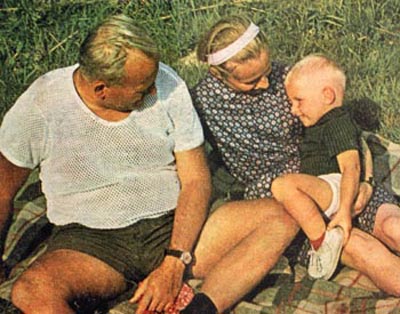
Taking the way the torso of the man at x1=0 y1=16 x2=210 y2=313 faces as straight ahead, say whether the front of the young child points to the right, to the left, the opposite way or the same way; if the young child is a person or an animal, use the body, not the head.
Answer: to the right

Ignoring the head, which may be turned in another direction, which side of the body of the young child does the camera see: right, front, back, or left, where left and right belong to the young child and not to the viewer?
left

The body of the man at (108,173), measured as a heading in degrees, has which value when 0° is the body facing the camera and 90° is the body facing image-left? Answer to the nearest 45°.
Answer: approximately 0°

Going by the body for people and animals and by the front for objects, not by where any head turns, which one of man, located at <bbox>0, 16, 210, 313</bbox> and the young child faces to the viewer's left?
the young child
